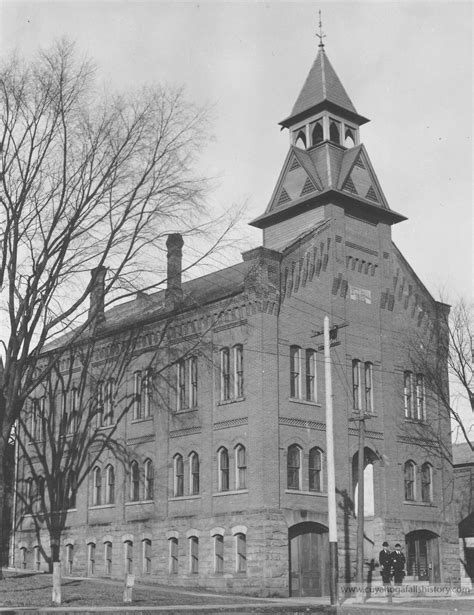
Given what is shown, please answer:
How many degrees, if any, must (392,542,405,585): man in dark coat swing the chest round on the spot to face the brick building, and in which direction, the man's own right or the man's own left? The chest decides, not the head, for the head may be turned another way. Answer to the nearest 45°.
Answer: approximately 135° to the man's own right

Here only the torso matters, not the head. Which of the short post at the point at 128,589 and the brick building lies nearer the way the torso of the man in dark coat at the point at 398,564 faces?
the short post

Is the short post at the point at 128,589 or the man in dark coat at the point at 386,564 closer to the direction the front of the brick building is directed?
the man in dark coat

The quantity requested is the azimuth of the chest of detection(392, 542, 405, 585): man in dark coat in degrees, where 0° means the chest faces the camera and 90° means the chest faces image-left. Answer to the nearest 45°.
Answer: approximately 0°

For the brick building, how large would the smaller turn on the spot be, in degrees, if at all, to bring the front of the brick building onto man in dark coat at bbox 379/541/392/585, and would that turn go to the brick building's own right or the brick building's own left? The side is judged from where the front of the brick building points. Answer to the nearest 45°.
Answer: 0° — it already faces them

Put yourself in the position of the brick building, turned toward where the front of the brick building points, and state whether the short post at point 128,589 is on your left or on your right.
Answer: on your right

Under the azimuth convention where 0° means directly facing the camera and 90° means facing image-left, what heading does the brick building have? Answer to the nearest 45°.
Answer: approximately 315°

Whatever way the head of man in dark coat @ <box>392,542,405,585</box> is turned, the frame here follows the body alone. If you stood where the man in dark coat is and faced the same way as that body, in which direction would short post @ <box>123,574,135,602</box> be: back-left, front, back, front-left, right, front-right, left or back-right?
front-right
